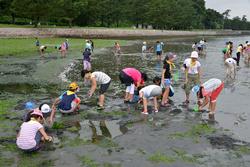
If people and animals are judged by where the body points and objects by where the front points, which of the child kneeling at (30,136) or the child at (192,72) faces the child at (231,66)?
the child kneeling

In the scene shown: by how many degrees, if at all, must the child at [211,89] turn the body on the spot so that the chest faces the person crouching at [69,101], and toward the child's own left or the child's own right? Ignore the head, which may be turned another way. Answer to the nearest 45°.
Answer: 0° — they already face them

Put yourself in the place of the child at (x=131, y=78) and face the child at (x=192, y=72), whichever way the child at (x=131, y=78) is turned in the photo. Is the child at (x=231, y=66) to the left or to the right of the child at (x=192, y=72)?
left

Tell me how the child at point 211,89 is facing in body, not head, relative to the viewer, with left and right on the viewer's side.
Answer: facing to the left of the viewer

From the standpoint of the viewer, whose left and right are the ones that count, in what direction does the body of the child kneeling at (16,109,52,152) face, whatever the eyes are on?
facing away from the viewer and to the right of the viewer

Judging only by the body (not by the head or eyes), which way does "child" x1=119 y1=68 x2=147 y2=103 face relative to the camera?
to the viewer's right

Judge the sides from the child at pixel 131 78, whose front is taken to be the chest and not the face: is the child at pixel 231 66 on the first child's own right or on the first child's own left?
on the first child's own left

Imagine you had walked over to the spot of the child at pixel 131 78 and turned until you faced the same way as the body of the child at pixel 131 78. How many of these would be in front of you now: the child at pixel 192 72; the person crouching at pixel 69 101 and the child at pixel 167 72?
2

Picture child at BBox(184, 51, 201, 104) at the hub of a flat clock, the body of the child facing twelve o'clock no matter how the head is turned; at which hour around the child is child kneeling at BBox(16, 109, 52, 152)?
The child kneeling is roughly at 1 o'clock from the child.
